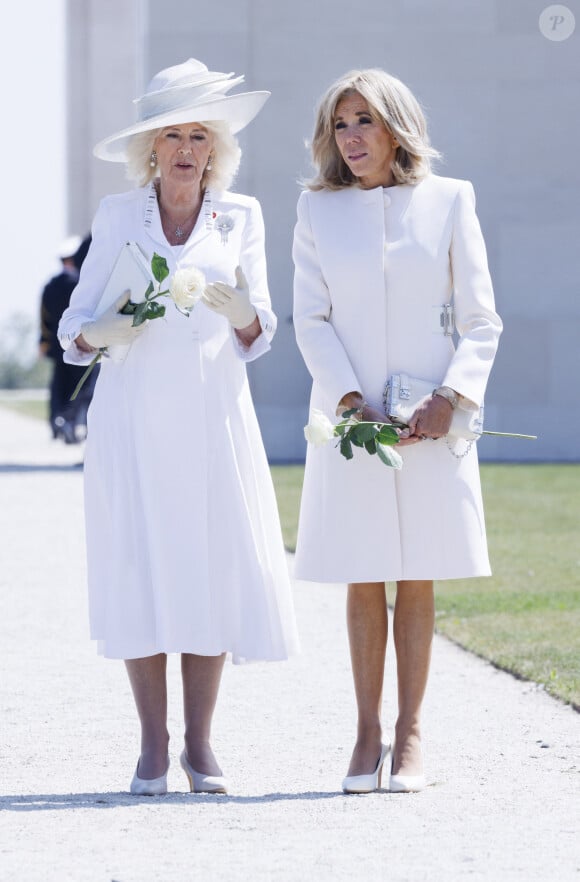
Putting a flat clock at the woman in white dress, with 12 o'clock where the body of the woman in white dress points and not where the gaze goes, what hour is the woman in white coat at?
The woman in white coat is roughly at 9 o'clock from the woman in white dress.

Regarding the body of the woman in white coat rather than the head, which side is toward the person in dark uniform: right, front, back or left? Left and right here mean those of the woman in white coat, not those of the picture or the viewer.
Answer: back

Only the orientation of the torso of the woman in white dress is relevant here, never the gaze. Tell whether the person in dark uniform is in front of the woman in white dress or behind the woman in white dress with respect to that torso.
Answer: behind

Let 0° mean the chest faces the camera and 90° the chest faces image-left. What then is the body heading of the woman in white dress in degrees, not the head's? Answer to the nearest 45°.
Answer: approximately 0°

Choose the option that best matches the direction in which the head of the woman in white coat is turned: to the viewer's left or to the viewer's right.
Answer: to the viewer's left

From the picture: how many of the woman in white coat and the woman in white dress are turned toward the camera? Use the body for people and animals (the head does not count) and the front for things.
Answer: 2

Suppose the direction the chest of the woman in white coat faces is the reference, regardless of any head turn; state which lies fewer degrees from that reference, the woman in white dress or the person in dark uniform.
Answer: the woman in white dress

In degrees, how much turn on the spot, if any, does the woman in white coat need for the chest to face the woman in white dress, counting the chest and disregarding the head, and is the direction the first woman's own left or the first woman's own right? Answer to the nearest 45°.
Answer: approximately 90° to the first woman's own right
